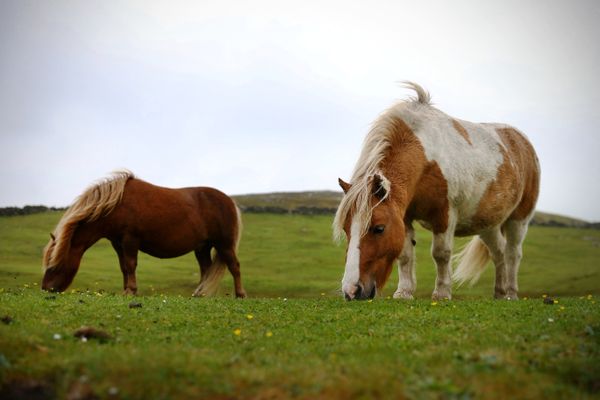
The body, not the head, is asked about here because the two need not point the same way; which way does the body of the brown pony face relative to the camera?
to the viewer's left

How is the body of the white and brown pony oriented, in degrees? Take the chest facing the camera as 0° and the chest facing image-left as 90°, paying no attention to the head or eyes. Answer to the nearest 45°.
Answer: approximately 45°

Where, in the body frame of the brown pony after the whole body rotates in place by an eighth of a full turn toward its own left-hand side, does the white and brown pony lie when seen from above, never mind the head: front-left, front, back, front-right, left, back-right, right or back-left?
left
